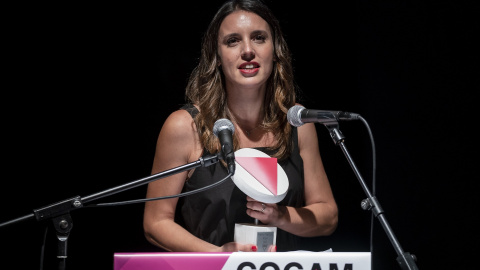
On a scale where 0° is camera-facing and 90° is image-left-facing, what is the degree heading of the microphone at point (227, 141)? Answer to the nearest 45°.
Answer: approximately 180°

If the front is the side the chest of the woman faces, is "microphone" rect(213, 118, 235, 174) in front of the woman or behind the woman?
in front

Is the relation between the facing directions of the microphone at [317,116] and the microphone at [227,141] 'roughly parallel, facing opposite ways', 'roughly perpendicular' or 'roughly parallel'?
roughly perpendicular

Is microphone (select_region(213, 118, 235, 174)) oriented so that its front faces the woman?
yes

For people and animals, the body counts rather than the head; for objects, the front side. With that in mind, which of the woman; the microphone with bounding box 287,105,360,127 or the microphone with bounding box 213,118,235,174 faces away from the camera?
the microphone with bounding box 213,118,235,174

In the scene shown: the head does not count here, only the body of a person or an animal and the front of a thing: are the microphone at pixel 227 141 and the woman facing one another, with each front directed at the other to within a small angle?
yes

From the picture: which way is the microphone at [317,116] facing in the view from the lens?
facing to the left of the viewer

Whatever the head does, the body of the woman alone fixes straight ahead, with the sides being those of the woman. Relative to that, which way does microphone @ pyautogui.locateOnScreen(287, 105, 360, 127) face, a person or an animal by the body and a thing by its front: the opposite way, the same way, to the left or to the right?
to the right

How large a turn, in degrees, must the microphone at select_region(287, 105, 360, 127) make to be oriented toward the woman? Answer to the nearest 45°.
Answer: approximately 45° to its right
